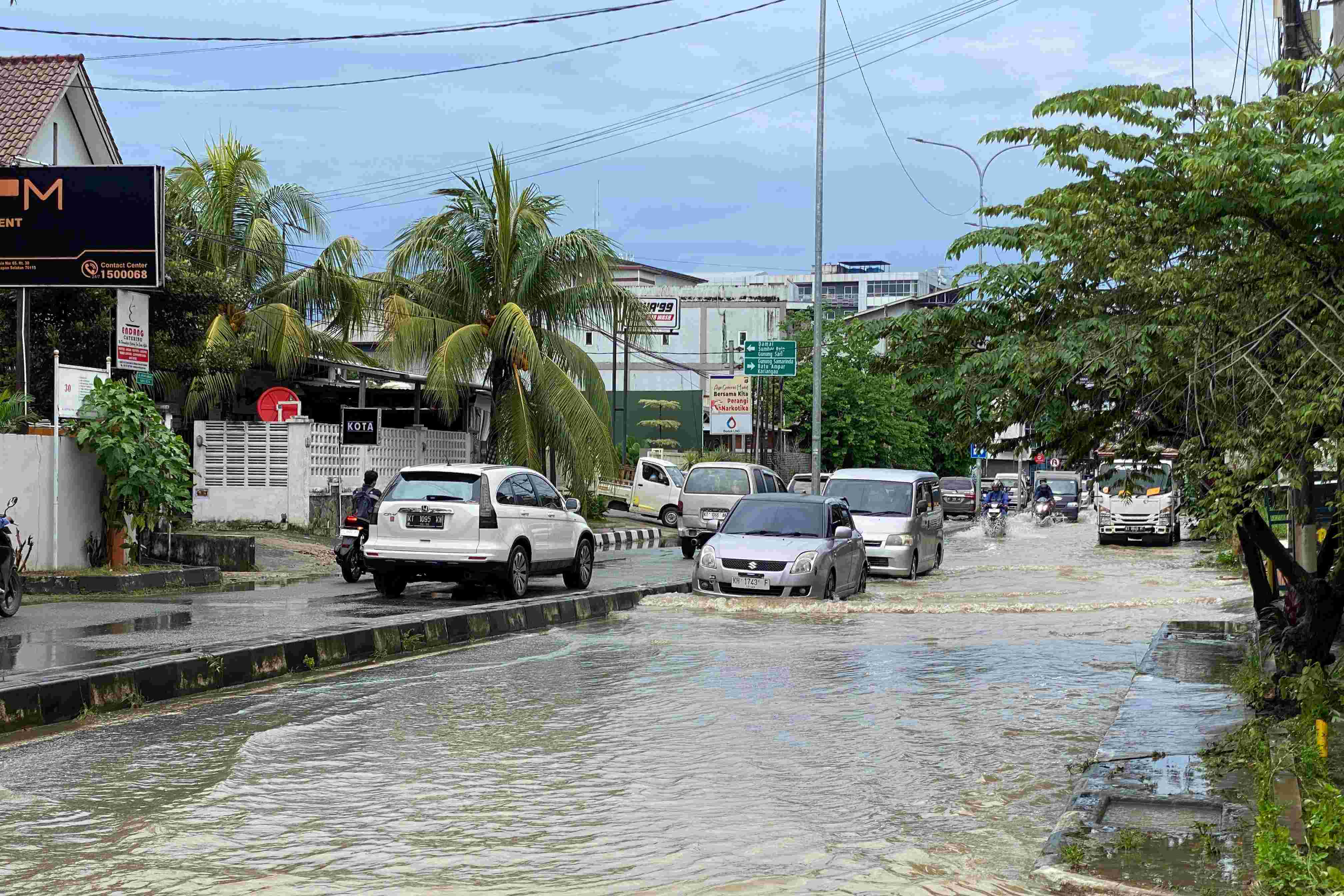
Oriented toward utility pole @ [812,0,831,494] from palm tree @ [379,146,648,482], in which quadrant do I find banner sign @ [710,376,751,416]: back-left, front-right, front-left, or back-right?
front-left

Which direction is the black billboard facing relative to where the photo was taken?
toward the camera

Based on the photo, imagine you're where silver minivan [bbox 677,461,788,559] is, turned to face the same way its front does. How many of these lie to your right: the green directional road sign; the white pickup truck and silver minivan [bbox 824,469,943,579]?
1

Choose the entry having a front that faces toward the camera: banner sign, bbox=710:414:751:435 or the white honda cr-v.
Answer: the banner sign

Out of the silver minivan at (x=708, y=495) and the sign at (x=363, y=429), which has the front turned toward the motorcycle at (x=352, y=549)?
the sign

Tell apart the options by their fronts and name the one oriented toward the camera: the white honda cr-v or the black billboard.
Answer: the black billboard

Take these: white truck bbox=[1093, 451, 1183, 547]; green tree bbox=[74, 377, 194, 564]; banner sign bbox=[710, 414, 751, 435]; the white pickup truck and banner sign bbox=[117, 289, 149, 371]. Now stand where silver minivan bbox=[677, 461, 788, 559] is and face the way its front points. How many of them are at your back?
2

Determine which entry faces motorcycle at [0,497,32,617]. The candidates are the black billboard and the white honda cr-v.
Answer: the black billboard

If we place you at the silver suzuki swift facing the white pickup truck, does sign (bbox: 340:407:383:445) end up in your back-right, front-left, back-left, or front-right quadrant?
front-left

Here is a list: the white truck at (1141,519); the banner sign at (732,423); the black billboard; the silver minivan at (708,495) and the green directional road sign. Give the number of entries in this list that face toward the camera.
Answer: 4

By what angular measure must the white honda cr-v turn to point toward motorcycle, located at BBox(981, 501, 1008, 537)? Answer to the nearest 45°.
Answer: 0° — it already faces it

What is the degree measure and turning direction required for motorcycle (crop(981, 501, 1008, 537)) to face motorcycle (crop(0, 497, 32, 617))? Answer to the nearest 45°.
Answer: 0° — it already faces it

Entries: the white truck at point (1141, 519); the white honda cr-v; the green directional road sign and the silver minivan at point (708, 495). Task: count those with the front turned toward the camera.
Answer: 2

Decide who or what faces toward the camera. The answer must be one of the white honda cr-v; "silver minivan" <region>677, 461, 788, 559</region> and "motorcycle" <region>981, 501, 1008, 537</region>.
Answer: the motorcycle

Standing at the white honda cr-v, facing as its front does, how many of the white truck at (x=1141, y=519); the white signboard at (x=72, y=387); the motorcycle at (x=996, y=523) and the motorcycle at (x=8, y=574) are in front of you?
2

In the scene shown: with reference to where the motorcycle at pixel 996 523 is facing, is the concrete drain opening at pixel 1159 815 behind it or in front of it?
in front

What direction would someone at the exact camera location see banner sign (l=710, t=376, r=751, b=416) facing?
facing the viewer

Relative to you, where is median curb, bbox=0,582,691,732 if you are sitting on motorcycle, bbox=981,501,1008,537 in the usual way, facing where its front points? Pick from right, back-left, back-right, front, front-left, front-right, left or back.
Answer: front
